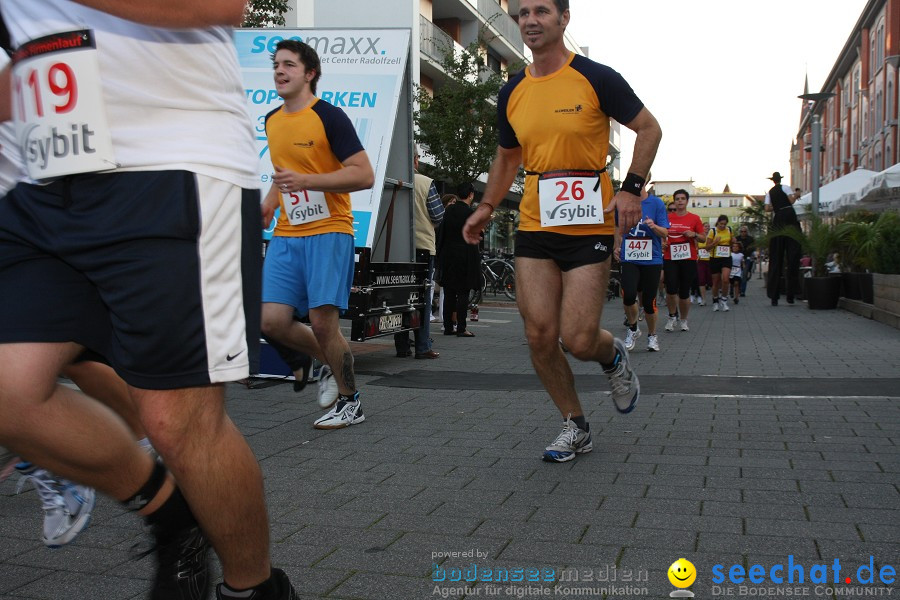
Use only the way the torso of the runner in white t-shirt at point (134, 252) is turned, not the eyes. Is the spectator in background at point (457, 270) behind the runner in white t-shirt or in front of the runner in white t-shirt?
behind

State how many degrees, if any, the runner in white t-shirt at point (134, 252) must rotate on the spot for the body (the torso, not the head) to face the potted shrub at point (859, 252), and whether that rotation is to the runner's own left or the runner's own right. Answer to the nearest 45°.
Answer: approximately 180°

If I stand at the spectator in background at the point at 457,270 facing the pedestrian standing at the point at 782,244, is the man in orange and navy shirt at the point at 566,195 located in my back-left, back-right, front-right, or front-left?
back-right

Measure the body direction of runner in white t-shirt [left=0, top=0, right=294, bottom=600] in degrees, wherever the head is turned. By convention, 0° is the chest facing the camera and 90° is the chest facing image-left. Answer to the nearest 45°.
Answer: approximately 45°

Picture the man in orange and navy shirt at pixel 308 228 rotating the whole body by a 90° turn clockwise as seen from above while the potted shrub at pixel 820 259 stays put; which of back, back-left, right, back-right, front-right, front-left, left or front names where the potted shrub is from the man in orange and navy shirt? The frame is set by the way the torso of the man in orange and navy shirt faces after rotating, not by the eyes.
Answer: right

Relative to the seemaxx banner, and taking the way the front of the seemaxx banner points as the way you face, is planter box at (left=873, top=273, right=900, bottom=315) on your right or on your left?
on your left
